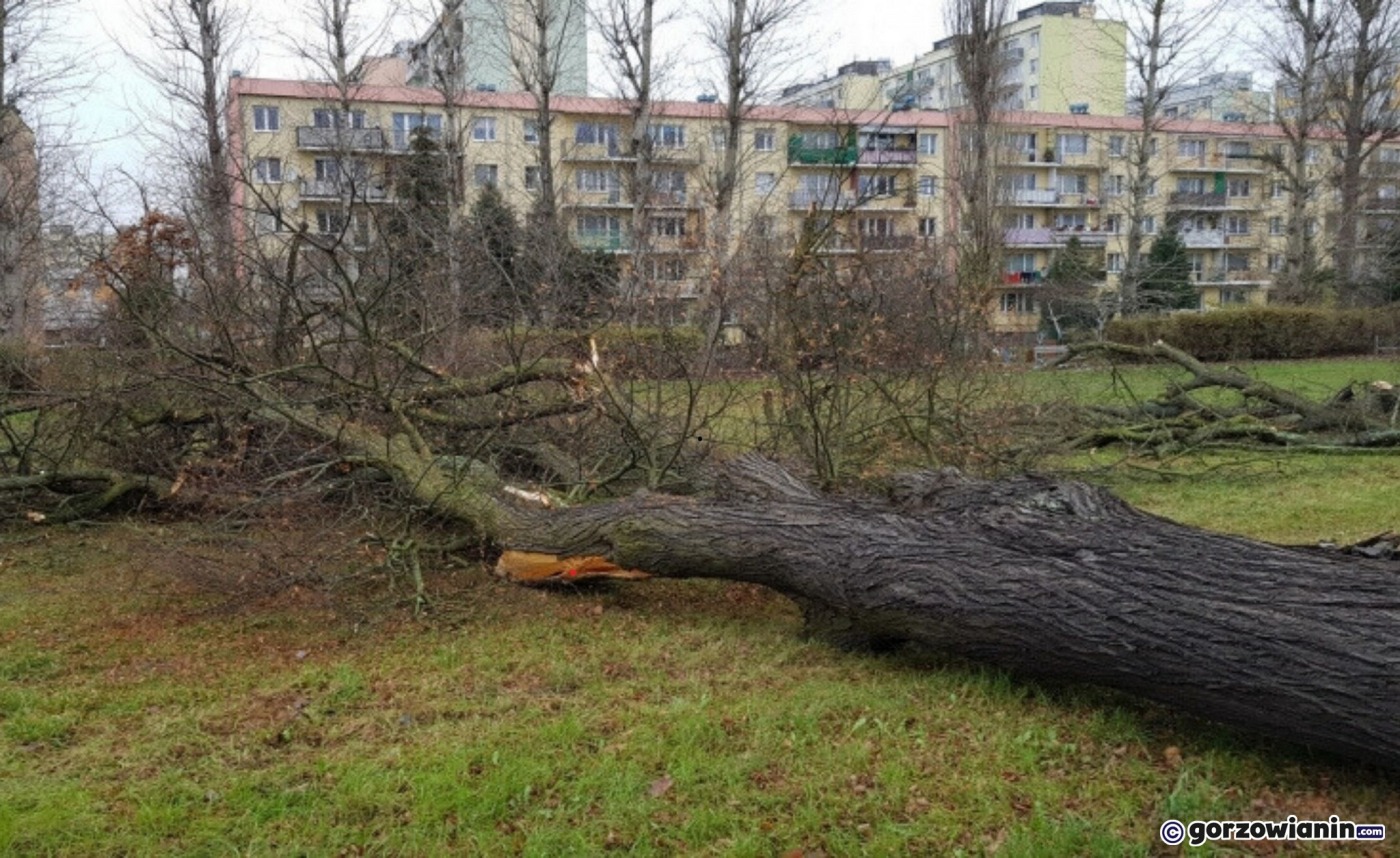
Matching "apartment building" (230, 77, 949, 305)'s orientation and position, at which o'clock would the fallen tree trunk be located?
The fallen tree trunk is roughly at 12 o'clock from the apartment building.

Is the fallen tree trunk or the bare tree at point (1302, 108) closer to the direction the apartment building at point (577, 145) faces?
the fallen tree trunk

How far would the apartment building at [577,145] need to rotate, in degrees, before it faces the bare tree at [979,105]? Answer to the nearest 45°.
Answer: approximately 45° to its left

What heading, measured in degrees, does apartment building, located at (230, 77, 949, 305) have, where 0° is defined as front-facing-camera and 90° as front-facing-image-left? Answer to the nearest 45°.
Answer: approximately 0°

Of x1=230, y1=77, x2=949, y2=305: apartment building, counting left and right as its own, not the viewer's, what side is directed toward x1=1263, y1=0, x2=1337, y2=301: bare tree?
left

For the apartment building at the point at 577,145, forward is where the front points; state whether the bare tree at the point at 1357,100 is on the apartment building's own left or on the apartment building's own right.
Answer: on the apartment building's own left

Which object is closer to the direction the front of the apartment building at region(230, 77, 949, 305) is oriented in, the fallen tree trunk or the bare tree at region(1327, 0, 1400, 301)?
the fallen tree trunk

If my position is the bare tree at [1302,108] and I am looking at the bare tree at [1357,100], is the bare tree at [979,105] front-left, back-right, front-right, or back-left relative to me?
back-right
